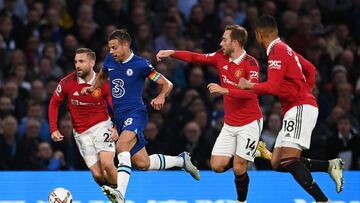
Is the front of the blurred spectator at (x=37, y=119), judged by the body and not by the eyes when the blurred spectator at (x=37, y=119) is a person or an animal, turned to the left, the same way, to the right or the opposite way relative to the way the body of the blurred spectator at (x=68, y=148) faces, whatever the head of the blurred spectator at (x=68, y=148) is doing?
the same way

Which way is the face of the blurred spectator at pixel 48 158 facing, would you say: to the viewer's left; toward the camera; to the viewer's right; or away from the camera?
toward the camera

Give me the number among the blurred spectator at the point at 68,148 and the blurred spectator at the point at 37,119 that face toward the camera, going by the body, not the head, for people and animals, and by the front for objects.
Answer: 2

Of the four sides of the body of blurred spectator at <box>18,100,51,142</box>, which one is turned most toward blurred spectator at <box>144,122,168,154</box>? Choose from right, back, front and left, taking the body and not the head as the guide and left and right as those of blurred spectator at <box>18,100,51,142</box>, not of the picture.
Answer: left

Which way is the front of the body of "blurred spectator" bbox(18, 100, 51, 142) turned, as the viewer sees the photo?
toward the camera

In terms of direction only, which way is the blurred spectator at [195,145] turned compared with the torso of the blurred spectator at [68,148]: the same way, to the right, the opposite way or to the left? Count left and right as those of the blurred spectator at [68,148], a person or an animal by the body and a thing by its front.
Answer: the same way

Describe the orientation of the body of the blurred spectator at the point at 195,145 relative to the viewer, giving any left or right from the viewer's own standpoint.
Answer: facing the viewer

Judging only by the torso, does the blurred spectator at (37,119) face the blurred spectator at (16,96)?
no

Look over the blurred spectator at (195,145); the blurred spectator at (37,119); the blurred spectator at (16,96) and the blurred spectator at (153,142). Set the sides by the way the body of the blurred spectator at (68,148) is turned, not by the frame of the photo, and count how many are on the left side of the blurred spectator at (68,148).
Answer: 2

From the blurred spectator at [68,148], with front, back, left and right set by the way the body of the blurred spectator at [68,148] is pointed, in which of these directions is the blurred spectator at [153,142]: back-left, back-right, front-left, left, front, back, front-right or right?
left

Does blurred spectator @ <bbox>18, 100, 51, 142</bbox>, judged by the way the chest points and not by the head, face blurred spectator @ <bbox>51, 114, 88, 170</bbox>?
no

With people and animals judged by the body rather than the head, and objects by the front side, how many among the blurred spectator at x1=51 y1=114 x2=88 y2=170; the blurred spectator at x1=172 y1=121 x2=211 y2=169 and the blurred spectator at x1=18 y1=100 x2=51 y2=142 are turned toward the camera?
3

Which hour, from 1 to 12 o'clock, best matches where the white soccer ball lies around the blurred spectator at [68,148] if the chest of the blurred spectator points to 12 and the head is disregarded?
The white soccer ball is roughly at 12 o'clock from the blurred spectator.

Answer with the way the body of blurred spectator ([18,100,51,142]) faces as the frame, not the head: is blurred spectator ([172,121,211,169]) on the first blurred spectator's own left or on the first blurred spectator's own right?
on the first blurred spectator's own left

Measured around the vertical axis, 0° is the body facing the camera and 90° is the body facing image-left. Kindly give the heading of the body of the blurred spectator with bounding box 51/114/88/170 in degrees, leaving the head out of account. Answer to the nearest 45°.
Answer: approximately 0°

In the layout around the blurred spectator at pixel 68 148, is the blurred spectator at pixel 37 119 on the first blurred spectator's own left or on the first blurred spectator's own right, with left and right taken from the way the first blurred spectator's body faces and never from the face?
on the first blurred spectator's own right

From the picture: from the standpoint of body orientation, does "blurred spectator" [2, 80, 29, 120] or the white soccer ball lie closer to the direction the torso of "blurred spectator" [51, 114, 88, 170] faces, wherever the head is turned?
the white soccer ball
